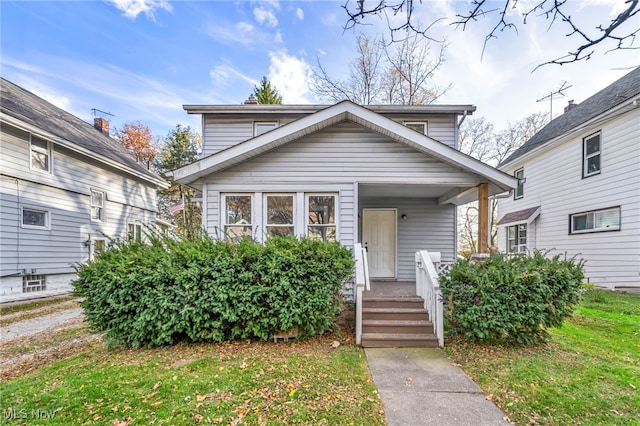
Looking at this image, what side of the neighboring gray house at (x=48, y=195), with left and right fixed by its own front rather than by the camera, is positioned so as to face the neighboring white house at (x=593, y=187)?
left

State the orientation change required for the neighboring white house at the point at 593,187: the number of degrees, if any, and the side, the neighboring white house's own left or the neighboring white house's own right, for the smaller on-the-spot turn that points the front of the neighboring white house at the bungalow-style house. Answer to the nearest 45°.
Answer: approximately 90° to the neighboring white house's own right

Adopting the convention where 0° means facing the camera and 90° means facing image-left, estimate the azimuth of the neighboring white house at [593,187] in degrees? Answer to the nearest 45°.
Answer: approximately 315°

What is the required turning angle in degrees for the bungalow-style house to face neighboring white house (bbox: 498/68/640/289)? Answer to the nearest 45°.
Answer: approximately 135° to its left

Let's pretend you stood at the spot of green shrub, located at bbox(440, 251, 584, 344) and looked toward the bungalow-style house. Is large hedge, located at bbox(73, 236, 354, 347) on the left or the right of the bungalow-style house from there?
left

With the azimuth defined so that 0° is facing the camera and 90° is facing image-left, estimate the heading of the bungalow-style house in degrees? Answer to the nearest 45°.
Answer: approximately 0°

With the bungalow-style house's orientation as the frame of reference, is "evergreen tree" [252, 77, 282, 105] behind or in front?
behind

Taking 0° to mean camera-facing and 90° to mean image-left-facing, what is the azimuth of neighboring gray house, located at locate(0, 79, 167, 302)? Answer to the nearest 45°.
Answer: approximately 45°

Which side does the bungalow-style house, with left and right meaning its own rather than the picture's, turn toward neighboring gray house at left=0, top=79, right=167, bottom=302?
right
